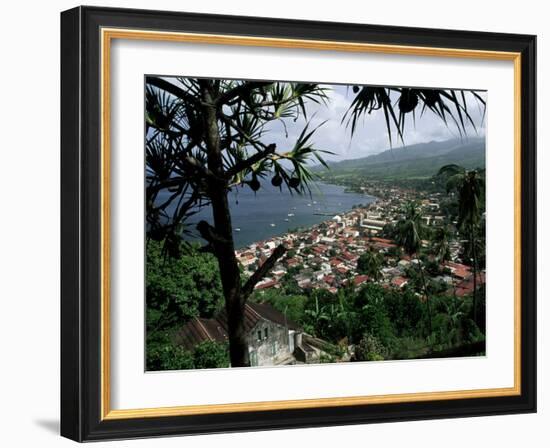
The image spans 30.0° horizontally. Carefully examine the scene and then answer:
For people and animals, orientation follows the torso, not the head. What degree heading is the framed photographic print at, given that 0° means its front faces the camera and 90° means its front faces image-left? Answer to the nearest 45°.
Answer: approximately 315°
